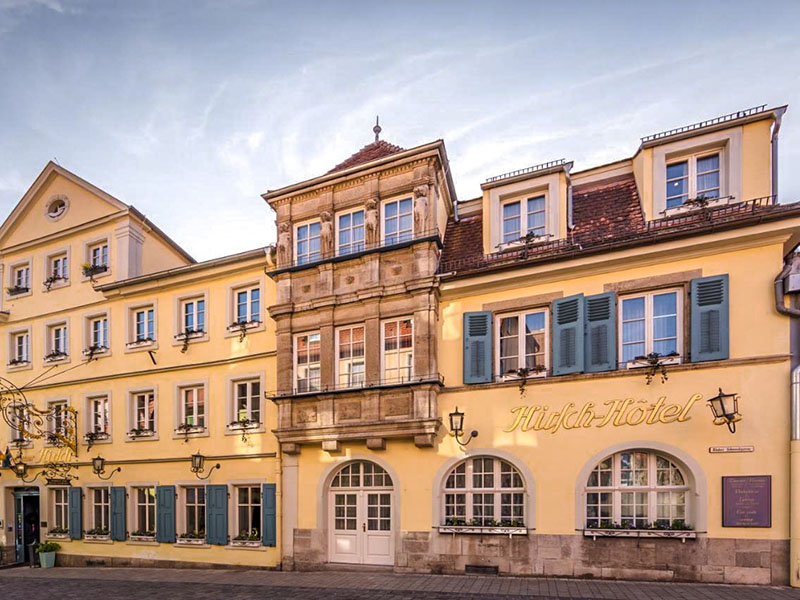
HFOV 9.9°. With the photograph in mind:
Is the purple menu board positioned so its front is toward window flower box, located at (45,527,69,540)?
no

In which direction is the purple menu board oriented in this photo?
toward the camera

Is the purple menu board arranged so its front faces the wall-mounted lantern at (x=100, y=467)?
no

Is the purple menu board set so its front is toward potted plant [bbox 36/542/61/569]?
no
